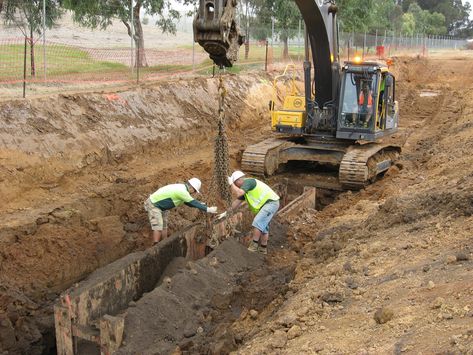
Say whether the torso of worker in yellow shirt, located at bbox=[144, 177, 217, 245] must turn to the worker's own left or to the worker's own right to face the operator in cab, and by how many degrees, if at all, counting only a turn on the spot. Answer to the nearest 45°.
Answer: approximately 45° to the worker's own left

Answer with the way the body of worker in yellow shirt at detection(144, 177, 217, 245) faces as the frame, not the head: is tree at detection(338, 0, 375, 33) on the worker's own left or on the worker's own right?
on the worker's own left

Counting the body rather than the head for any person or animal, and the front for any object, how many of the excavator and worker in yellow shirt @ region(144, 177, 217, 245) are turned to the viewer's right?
1

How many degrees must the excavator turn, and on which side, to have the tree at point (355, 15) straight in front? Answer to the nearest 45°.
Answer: approximately 135° to its right

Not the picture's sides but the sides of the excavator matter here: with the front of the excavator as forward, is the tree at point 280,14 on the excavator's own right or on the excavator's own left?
on the excavator's own right

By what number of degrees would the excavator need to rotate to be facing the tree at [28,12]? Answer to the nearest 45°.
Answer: approximately 90° to its right

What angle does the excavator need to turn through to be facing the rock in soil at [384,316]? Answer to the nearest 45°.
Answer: approximately 45° to its left

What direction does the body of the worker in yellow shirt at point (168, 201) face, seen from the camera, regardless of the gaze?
to the viewer's right
